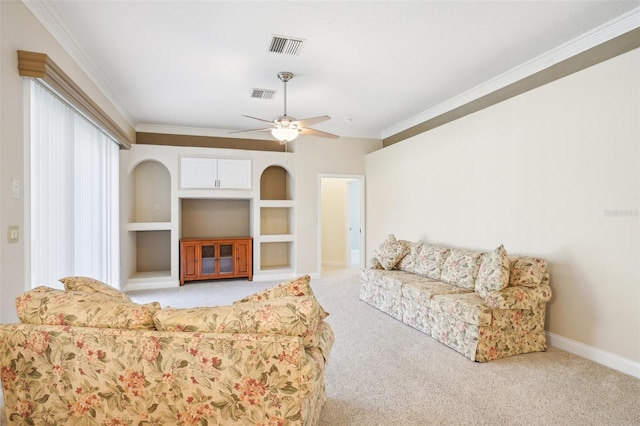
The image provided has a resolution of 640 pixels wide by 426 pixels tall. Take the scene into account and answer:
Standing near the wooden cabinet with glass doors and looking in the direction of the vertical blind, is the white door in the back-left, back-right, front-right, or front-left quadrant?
back-left

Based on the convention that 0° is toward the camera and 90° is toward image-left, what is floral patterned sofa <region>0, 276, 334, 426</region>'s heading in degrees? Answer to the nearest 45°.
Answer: approximately 180°

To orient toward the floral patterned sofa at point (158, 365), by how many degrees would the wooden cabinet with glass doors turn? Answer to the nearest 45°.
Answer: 0° — it already faces it

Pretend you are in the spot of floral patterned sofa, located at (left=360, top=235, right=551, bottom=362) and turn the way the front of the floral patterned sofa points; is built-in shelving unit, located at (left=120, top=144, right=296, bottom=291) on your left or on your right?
on your right

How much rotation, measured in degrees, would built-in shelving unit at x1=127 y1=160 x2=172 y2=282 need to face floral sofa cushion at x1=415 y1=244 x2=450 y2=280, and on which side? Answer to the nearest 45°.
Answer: approximately 45° to its left

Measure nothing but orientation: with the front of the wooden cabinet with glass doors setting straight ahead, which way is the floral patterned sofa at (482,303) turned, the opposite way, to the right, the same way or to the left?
to the right

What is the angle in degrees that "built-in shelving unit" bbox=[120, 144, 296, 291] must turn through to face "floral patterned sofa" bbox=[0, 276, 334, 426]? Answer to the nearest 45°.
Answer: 0° — it already faces it
